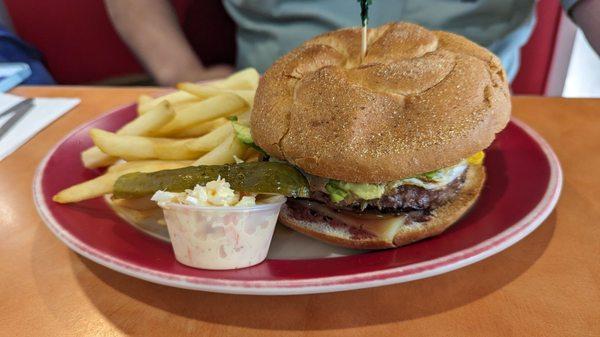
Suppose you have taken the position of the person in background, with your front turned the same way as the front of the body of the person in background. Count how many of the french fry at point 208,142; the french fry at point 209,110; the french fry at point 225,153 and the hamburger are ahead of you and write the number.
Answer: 4

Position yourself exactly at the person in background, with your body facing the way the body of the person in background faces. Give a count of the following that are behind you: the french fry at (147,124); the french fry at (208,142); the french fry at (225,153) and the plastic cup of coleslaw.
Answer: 0

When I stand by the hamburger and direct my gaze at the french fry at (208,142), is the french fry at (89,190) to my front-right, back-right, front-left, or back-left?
front-left

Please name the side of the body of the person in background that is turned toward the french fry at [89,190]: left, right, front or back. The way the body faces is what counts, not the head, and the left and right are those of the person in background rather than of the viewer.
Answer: front

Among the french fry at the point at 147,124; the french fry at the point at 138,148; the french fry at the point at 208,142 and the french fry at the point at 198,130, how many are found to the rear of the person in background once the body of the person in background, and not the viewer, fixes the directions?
0

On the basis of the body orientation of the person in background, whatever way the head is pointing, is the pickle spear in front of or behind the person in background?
in front

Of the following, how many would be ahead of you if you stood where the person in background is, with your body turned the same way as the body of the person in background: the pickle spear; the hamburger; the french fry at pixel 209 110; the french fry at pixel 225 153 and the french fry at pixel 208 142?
5

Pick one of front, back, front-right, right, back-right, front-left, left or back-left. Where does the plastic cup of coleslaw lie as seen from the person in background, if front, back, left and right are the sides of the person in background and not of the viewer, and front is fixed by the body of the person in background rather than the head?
front

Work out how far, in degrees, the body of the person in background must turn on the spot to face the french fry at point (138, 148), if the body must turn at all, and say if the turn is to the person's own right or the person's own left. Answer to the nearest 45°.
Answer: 0° — they already face it

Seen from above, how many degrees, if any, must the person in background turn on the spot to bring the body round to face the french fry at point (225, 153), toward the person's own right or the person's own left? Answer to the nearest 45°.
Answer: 0° — they already face it

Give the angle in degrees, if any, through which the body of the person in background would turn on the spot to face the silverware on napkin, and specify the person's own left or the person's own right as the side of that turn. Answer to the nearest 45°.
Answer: approximately 90° to the person's own right

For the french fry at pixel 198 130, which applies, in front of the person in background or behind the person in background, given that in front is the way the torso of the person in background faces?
in front

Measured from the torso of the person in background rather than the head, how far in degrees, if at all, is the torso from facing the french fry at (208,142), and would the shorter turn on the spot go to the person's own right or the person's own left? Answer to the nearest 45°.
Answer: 0° — they already face it

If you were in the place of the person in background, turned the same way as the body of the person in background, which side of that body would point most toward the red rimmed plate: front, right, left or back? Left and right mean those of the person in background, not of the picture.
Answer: front

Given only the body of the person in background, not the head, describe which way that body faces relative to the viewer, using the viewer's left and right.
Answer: facing the viewer

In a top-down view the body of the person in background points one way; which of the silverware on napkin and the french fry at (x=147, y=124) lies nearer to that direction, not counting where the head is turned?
the french fry
